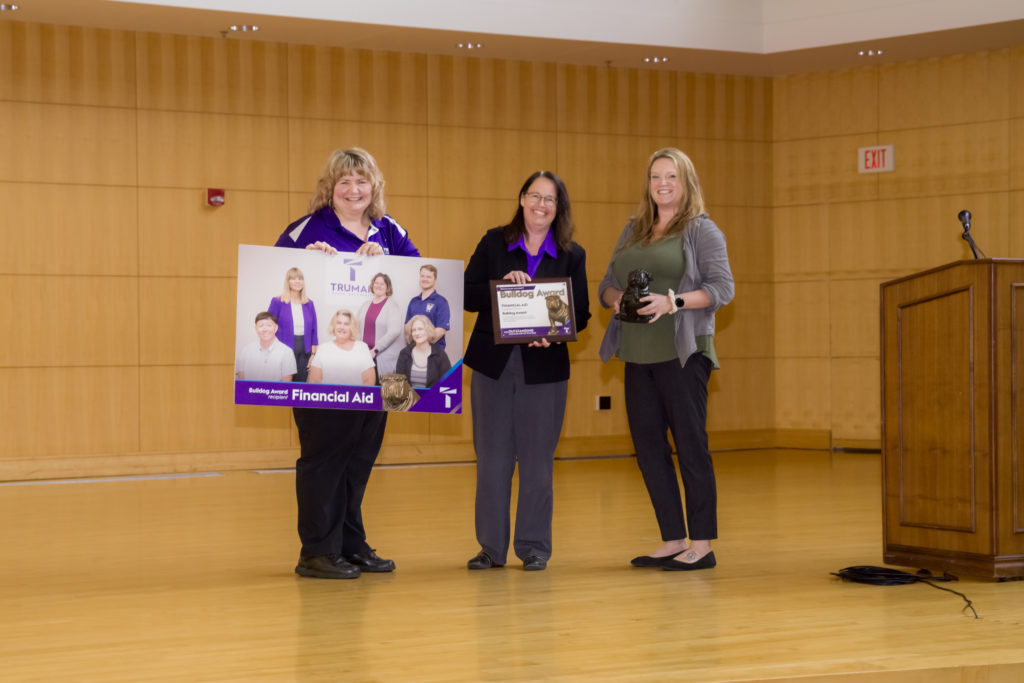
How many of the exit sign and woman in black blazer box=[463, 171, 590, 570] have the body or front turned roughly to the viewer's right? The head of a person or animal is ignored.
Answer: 0

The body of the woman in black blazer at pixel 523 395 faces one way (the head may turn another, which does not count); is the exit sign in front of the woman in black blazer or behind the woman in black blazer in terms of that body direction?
behind

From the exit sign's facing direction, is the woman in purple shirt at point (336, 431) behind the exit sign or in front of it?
in front

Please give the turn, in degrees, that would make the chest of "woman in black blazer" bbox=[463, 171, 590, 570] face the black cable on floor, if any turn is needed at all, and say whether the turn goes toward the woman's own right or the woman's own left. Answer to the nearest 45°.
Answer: approximately 90° to the woman's own left

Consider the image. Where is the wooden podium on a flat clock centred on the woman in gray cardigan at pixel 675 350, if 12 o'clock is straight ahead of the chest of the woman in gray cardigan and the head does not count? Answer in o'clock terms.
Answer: The wooden podium is roughly at 8 o'clock from the woman in gray cardigan.

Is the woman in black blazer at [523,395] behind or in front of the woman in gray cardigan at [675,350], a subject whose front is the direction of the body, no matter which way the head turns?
in front

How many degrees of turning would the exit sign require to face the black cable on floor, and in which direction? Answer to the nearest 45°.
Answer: approximately 45° to its left
